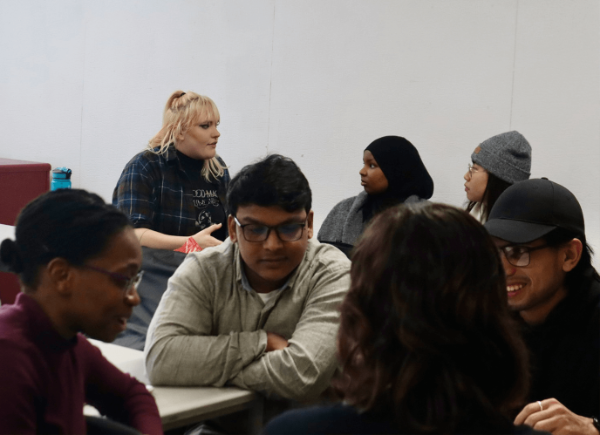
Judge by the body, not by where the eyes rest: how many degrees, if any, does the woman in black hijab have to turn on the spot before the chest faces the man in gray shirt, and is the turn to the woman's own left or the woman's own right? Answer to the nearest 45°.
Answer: approximately 45° to the woman's own left

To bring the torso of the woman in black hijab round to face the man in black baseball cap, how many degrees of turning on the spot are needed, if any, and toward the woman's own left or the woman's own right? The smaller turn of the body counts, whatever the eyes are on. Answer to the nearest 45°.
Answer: approximately 45° to the woman's own left

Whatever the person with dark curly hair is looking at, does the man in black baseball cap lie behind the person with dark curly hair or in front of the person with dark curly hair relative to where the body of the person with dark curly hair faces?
in front

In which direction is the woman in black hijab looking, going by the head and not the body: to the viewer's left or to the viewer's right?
to the viewer's left

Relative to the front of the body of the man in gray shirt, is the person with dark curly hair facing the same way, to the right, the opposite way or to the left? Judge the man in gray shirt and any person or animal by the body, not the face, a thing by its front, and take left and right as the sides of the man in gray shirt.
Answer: the opposite way

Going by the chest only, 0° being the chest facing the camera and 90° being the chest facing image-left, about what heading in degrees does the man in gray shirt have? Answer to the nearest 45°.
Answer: approximately 0°

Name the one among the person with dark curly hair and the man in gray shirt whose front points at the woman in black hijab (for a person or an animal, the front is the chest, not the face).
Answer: the person with dark curly hair

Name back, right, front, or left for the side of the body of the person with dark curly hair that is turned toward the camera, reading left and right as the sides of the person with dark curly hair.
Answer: back

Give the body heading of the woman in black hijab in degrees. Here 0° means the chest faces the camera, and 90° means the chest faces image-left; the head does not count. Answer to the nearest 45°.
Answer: approximately 45°

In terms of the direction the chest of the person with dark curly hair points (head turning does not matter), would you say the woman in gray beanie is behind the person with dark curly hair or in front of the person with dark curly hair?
in front

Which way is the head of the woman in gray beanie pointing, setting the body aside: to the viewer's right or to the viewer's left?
to the viewer's left
